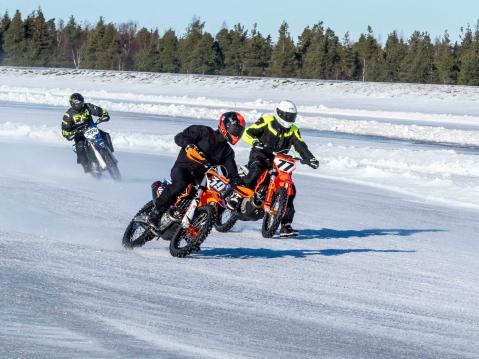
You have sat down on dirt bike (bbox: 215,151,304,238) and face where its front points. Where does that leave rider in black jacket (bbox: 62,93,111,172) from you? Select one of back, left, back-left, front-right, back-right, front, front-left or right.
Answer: back

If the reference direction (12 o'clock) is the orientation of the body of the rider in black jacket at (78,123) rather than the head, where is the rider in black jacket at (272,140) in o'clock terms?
the rider in black jacket at (272,140) is roughly at 11 o'clock from the rider in black jacket at (78,123).

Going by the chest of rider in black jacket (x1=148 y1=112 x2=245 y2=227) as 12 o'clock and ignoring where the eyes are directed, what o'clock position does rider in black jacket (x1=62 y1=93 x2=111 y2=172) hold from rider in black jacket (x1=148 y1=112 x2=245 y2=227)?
rider in black jacket (x1=62 y1=93 x2=111 y2=172) is roughly at 7 o'clock from rider in black jacket (x1=148 y1=112 x2=245 y2=227).

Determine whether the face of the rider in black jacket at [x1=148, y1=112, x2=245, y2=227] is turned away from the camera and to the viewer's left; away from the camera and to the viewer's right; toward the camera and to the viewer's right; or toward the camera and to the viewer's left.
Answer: toward the camera and to the viewer's right

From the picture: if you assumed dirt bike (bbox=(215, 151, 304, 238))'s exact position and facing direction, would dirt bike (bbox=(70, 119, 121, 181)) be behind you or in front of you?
behind

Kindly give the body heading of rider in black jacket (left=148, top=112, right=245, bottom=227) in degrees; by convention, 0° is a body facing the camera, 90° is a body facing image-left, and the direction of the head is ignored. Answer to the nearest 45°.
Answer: approximately 315°

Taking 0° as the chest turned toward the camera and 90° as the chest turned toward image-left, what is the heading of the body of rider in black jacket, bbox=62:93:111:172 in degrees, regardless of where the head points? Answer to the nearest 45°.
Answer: approximately 0°
